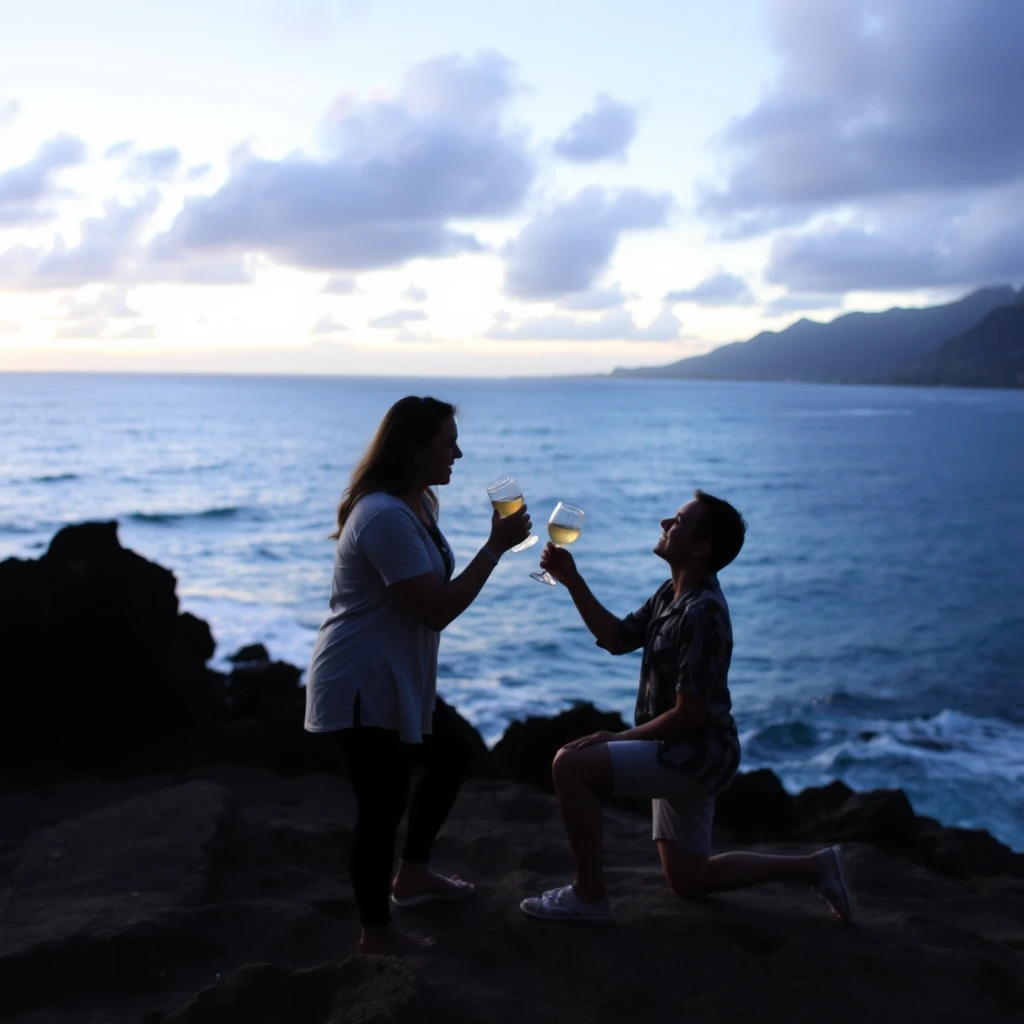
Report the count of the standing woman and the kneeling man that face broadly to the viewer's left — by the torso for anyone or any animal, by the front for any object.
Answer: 1

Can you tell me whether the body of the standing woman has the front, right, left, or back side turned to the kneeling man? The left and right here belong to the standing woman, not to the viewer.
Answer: front

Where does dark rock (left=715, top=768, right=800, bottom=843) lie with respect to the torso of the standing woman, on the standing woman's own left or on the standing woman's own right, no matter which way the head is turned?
on the standing woman's own left

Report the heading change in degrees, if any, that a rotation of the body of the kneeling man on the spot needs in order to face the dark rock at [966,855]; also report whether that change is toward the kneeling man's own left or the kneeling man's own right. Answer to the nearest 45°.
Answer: approximately 135° to the kneeling man's own right

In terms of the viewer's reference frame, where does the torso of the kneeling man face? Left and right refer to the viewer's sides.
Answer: facing to the left of the viewer

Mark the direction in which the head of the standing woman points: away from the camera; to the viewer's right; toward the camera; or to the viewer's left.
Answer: to the viewer's right

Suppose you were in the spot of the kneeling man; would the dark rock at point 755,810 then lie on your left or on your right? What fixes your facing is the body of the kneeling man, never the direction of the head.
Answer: on your right

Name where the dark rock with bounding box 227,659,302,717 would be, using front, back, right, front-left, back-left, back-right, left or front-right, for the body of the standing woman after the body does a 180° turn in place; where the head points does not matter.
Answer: right

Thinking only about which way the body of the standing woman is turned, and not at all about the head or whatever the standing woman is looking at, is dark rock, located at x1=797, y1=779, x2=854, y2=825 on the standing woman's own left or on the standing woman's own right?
on the standing woman's own left

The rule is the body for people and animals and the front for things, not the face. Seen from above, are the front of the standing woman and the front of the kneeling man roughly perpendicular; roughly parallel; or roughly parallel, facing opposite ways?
roughly parallel, facing opposite ways

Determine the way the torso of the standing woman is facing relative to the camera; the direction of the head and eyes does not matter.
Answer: to the viewer's right

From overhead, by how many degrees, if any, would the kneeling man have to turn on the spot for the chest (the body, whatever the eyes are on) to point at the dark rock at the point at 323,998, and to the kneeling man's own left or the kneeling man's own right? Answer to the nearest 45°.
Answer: approximately 45° to the kneeling man's own left
